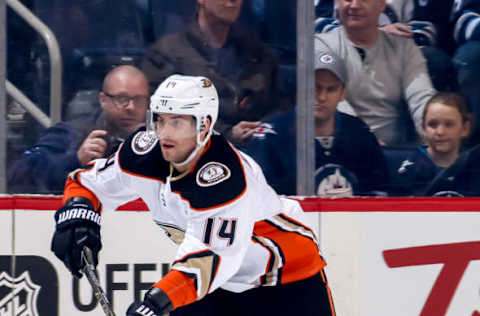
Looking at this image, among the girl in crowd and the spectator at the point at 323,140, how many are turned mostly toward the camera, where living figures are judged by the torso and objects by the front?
2

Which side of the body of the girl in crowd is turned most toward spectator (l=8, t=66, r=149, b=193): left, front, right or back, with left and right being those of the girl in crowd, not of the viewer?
right

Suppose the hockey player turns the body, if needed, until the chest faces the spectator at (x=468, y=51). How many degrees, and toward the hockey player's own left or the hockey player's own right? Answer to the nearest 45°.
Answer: approximately 180°

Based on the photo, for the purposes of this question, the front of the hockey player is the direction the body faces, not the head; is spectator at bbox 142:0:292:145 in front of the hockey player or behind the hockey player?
behind

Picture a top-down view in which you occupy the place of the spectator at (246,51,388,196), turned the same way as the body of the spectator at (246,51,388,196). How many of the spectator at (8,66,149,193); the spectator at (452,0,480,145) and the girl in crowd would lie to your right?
1

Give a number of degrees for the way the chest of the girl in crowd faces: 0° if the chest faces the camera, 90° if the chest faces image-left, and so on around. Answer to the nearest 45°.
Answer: approximately 0°

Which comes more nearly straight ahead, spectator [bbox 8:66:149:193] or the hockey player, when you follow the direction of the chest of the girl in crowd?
the hockey player

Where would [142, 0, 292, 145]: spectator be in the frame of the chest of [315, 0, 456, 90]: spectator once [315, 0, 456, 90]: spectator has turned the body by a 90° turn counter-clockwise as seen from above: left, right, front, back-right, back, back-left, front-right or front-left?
back
